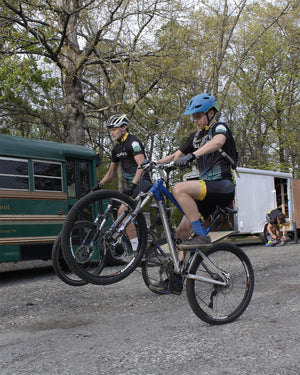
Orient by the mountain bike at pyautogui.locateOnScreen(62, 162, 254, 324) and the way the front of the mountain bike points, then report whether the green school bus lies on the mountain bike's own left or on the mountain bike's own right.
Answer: on the mountain bike's own right

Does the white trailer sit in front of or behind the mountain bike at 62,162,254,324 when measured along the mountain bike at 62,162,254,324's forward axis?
behind

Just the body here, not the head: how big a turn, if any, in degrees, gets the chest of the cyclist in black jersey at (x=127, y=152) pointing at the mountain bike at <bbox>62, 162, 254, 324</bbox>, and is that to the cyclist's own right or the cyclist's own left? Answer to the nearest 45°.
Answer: approximately 45° to the cyclist's own left

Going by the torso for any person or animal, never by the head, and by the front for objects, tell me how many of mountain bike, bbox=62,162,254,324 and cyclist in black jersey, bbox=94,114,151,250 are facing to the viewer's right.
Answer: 0

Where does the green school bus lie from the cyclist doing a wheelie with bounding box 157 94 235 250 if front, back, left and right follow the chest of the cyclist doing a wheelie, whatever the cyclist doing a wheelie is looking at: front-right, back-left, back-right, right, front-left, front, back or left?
right

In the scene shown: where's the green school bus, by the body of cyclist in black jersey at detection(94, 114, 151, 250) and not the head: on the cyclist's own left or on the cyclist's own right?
on the cyclist's own right

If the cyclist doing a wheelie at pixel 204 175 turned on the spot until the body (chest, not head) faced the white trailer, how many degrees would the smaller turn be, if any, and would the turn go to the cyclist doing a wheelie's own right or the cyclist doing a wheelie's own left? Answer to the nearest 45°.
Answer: approximately 135° to the cyclist doing a wheelie's own right
